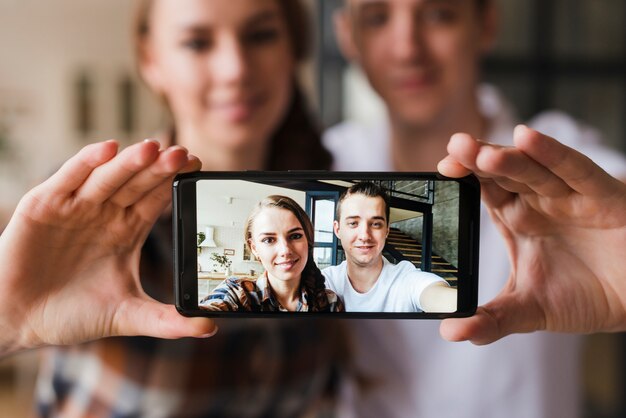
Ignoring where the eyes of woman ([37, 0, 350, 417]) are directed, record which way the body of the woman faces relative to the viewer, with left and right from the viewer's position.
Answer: facing the viewer

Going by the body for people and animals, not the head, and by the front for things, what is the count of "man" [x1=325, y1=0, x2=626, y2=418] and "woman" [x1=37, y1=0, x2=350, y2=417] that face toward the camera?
2

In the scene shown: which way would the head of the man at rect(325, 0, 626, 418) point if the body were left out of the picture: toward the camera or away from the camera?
toward the camera
